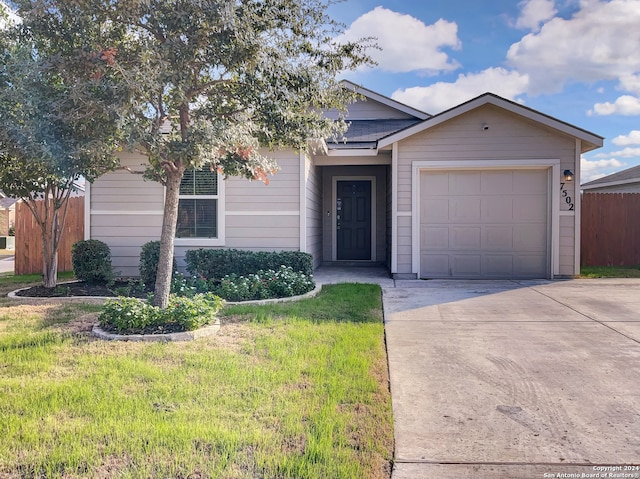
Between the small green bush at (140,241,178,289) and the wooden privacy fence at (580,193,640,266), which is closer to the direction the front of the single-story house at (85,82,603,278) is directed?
the small green bush

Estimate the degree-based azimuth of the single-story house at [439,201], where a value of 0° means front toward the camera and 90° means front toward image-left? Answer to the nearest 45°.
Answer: approximately 0°

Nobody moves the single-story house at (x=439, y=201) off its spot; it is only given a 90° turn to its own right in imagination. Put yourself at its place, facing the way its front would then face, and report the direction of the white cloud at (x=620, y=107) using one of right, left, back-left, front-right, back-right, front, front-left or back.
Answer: back-right

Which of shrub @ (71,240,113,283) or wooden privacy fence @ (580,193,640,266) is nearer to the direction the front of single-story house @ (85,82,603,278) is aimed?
the shrub

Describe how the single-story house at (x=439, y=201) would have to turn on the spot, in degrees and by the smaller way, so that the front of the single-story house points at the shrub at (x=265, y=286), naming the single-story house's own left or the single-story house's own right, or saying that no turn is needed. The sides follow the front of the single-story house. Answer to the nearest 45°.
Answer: approximately 45° to the single-story house's own right

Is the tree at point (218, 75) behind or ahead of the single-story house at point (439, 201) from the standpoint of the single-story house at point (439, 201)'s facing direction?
ahead

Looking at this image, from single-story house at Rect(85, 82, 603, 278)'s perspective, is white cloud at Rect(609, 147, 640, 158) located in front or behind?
behind

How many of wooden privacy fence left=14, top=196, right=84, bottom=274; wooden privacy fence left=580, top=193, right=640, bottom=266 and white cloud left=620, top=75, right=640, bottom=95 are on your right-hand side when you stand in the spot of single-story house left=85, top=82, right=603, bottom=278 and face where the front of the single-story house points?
1

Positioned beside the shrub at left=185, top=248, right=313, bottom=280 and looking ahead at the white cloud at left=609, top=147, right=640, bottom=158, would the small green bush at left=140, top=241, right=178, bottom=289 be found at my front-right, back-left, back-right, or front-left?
back-left

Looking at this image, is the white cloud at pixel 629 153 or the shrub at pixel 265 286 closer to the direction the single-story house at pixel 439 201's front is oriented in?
the shrub

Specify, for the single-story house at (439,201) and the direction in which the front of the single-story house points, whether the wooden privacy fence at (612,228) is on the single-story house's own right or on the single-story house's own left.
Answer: on the single-story house's own left

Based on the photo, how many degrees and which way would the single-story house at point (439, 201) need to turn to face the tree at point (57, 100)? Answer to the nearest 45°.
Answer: approximately 45° to its right

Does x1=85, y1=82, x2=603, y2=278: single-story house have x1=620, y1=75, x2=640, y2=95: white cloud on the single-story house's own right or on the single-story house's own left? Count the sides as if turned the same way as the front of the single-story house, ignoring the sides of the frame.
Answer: on the single-story house's own left
